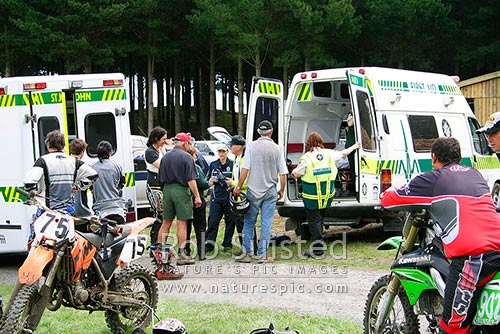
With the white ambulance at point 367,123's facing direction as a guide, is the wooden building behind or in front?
in front

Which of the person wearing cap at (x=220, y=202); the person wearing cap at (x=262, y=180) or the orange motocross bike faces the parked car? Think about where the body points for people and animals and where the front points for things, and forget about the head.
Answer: the person wearing cap at (x=262, y=180)

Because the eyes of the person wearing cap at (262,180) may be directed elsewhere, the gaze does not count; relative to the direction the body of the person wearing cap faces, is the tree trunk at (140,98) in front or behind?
in front

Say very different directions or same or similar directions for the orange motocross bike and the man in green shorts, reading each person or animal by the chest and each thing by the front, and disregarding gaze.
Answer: very different directions

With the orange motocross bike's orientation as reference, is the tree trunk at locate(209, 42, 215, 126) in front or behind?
behind

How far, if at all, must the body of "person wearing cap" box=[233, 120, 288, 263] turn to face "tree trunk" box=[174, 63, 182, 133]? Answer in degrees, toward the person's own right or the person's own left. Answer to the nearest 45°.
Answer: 0° — they already face it

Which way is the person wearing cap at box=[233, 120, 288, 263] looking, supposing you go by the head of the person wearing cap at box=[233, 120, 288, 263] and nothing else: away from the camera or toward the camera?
away from the camera

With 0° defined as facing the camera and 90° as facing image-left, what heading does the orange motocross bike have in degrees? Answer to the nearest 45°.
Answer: approximately 45°

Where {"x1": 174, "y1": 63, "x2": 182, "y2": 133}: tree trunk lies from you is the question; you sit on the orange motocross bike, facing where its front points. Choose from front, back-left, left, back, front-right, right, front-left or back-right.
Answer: back-right

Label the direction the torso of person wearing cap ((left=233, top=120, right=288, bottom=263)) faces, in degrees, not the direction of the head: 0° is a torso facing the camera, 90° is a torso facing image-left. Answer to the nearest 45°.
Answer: approximately 180°

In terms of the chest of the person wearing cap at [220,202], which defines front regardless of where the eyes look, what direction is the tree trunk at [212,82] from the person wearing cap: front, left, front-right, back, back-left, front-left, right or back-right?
back

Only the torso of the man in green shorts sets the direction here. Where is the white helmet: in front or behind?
behind

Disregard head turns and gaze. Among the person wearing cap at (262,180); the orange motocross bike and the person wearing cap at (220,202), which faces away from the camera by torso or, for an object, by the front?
the person wearing cap at (262,180)
